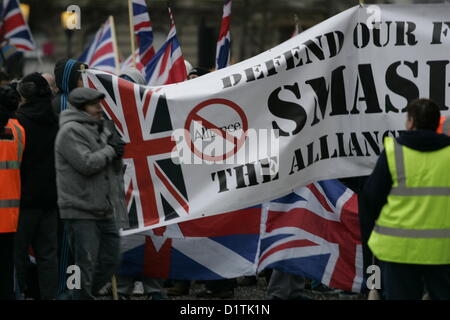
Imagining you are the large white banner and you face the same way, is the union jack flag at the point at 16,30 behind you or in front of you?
behind

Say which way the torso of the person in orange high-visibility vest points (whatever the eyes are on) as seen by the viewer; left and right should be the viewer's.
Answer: facing away from the viewer

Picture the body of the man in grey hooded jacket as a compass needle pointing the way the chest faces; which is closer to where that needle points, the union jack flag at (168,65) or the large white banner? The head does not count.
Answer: the large white banner

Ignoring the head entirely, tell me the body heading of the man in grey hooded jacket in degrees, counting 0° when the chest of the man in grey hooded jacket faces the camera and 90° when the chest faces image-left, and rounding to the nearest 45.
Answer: approximately 270°

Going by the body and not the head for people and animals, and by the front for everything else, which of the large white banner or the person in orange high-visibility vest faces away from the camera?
the person in orange high-visibility vest

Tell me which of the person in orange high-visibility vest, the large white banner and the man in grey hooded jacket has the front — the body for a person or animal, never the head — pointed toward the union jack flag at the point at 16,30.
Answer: the person in orange high-visibility vest

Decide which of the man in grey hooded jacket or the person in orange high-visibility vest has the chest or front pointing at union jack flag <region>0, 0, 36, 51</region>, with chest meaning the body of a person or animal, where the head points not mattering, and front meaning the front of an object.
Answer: the person in orange high-visibility vest

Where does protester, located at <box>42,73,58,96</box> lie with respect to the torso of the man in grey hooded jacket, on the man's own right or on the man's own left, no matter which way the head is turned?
on the man's own left

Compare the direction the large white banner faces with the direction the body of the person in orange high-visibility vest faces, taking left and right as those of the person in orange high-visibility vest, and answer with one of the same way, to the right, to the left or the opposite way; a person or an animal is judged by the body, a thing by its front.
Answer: the opposite way
